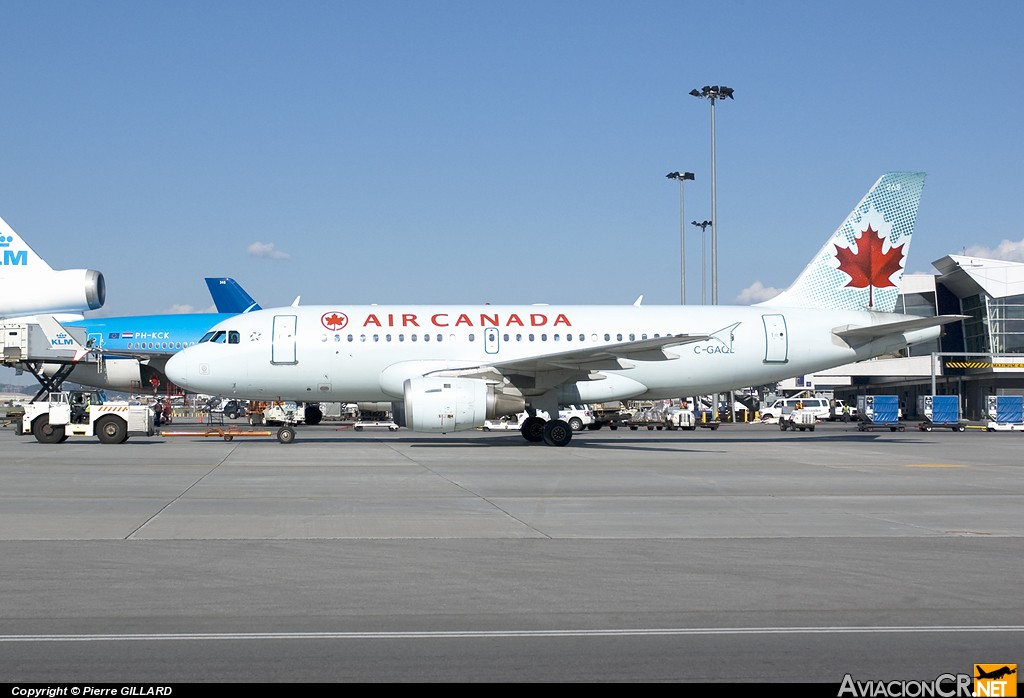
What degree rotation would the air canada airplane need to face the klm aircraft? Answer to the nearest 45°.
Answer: approximately 45° to its right

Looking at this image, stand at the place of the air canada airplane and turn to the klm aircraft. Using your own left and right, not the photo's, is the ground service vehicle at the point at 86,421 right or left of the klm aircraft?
left

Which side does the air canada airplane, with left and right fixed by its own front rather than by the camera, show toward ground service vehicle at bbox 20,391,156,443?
front

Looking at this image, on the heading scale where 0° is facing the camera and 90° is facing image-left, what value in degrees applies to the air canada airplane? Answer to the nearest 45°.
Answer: approximately 90°
